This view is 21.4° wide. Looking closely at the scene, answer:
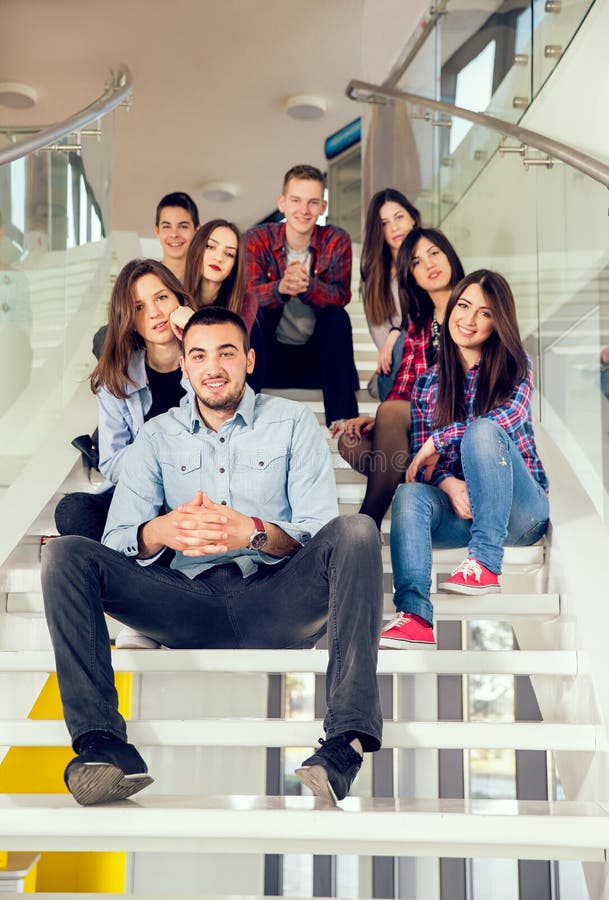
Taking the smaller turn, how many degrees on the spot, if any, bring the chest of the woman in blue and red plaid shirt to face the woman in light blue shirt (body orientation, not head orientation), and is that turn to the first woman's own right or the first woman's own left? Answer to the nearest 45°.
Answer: approximately 45° to the first woman's own right

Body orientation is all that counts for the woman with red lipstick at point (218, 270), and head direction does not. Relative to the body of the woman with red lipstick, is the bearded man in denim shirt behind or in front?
in front

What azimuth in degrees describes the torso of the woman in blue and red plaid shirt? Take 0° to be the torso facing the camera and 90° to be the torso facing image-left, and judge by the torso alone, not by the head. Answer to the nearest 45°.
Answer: approximately 45°

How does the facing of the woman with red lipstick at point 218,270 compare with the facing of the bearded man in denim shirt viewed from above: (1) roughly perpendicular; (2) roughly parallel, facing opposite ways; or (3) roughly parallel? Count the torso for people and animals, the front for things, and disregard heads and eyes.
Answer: roughly parallel

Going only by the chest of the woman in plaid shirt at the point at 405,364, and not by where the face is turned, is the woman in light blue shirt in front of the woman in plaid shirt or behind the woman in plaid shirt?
in front

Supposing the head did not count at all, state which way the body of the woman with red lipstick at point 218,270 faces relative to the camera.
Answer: toward the camera

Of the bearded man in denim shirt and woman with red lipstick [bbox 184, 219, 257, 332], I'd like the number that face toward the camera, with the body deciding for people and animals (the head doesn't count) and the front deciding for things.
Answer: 2

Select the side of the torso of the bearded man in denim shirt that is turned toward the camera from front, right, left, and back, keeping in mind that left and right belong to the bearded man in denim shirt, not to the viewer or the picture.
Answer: front

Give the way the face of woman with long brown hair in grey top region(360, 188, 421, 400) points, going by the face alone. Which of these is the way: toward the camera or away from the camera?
toward the camera

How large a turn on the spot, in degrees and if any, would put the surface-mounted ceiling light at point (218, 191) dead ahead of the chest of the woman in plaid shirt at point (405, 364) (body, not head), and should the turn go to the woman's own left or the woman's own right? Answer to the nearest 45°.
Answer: approximately 135° to the woman's own right

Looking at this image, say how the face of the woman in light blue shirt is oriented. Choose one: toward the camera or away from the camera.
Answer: toward the camera

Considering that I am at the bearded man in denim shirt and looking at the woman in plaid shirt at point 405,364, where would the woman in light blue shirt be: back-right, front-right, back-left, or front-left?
front-left
